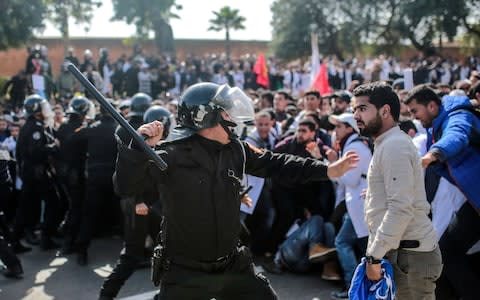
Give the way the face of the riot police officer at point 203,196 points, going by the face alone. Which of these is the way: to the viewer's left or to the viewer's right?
to the viewer's right

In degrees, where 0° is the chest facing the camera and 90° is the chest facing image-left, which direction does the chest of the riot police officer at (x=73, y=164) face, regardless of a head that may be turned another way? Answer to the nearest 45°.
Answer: approximately 270°

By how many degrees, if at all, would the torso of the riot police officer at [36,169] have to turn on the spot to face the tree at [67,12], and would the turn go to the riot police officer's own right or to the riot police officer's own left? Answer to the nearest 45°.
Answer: approximately 90° to the riot police officer's own left

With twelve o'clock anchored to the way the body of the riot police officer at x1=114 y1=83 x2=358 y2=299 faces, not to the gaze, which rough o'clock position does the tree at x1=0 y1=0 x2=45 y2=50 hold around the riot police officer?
The tree is roughly at 7 o'clock from the riot police officer.

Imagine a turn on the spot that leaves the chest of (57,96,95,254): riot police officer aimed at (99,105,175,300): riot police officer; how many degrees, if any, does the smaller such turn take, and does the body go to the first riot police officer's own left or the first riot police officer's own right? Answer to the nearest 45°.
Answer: approximately 90° to the first riot police officer's own right

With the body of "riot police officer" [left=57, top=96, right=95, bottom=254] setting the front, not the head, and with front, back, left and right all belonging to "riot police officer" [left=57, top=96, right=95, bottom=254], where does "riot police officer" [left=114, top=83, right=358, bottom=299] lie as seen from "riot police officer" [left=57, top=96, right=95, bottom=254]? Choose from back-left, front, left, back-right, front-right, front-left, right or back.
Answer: right

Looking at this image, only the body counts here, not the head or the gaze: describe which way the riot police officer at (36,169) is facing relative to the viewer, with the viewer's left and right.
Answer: facing to the right of the viewer

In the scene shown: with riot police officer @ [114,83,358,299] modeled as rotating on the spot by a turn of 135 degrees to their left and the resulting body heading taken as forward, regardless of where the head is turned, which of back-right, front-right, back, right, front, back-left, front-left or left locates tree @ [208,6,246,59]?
front

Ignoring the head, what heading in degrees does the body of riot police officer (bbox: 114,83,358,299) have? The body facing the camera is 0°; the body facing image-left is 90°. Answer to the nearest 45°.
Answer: approximately 315°

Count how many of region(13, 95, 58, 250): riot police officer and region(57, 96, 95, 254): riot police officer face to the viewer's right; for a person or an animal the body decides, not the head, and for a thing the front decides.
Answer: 2
